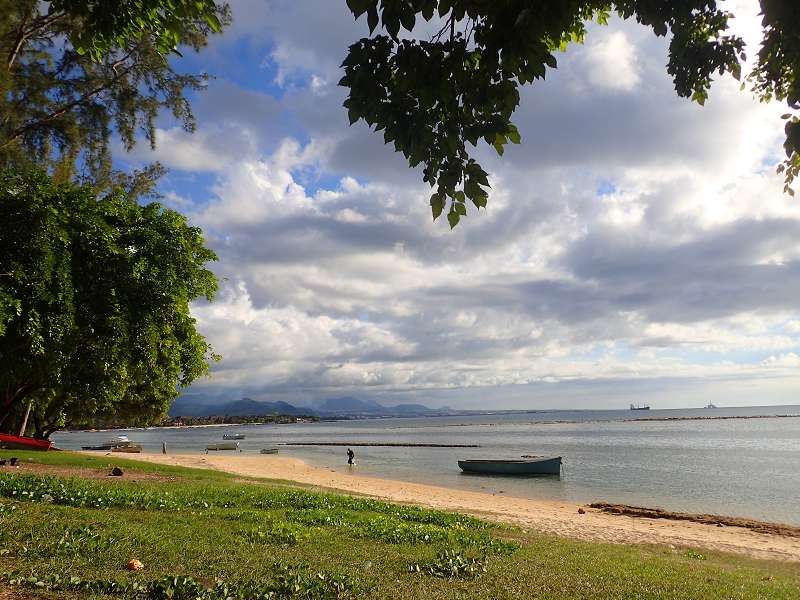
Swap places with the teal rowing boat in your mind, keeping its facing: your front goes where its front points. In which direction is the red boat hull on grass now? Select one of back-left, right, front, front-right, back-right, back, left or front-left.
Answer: back-right

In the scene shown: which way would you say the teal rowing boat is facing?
to the viewer's right
